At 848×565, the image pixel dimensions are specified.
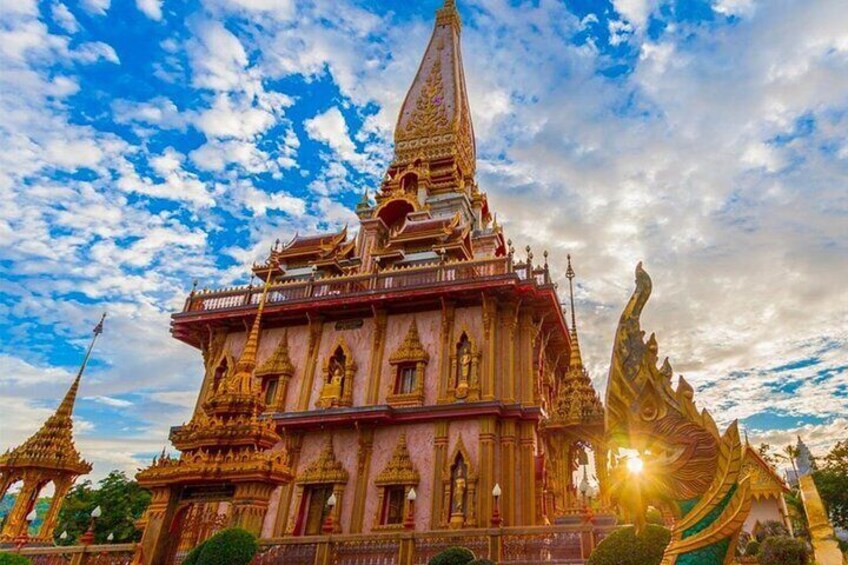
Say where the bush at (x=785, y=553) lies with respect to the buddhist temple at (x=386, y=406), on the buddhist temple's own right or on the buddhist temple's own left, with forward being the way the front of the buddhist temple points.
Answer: on the buddhist temple's own left

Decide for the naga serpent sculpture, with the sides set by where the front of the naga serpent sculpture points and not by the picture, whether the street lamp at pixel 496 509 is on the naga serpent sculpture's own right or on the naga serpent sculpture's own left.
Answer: on the naga serpent sculpture's own right

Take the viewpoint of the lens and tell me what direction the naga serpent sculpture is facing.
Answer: facing to the left of the viewer

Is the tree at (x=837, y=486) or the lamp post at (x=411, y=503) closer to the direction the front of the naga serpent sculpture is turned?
the lamp post

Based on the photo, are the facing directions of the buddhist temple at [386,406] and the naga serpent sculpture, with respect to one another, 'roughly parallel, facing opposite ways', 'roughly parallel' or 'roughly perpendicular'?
roughly perpendicular

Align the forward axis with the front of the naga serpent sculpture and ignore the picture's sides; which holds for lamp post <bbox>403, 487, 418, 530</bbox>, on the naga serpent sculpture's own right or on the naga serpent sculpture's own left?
on the naga serpent sculpture's own right
